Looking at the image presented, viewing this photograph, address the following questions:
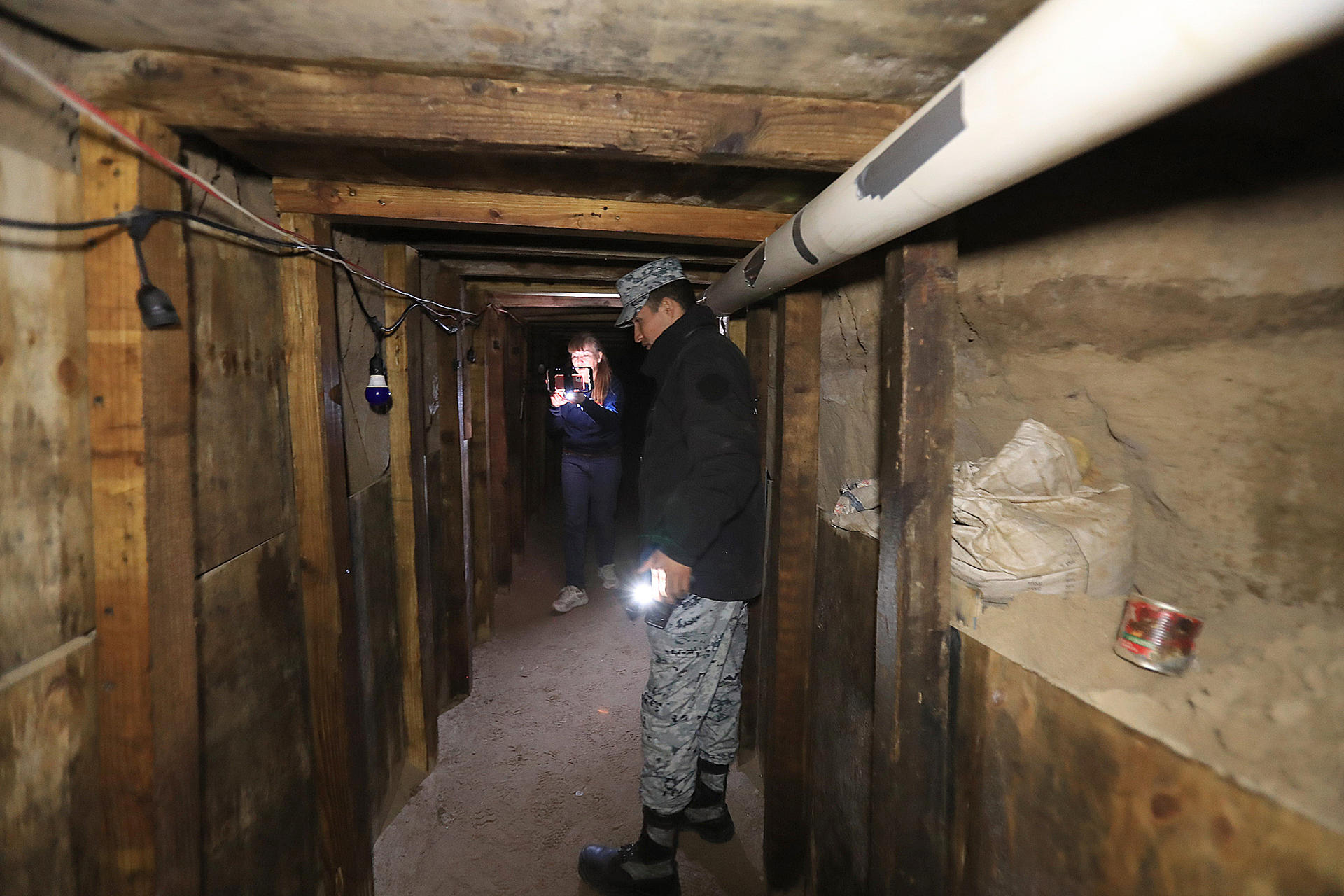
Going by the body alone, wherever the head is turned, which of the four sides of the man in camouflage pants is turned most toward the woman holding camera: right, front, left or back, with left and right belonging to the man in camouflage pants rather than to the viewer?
right

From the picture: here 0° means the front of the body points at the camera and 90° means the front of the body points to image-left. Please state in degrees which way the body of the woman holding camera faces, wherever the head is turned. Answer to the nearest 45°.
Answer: approximately 45°

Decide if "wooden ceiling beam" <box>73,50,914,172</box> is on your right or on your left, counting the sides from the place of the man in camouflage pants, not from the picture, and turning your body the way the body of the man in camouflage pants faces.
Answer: on your left

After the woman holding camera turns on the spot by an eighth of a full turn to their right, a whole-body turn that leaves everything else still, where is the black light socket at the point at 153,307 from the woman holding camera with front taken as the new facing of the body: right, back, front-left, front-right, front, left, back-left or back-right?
left

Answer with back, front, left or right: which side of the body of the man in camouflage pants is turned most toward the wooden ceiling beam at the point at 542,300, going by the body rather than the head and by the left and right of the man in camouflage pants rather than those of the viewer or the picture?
right

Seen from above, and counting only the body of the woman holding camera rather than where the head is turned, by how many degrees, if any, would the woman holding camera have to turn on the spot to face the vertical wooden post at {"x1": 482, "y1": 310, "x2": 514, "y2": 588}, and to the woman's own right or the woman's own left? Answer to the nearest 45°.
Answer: approximately 45° to the woman's own right

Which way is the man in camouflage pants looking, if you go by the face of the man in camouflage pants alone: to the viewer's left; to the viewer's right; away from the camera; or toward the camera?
to the viewer's left

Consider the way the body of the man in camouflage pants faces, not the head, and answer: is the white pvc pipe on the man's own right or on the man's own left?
on the man's own left

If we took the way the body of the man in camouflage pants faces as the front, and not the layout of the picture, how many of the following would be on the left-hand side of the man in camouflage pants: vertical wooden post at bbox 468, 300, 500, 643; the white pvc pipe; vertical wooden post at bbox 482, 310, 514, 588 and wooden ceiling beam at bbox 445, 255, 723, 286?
1

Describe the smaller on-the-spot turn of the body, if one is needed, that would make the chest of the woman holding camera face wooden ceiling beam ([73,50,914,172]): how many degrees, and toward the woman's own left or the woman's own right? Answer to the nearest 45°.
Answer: approximately 45° to the woman's own left

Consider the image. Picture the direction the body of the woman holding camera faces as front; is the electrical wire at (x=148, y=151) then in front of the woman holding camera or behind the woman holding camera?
in front

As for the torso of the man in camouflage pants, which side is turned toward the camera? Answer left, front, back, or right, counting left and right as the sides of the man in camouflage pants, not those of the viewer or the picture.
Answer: left

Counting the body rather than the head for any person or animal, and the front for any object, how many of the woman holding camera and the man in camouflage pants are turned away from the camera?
0
